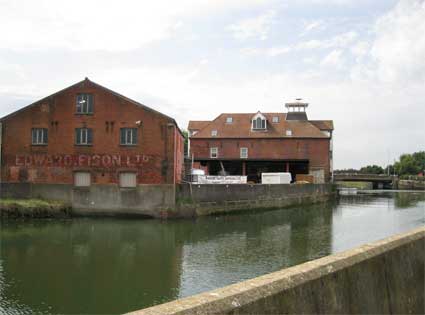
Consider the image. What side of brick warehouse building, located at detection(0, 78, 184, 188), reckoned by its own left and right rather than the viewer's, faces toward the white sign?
left

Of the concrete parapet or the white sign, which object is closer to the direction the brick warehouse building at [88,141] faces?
the concrete parapet

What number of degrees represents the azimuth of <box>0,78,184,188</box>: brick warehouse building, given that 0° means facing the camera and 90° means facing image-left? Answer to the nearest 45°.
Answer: approximately 0°

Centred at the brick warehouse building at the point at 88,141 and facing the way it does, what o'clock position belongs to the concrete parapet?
The concrete parapet is roughly at 12 o'clock from the brick warehouse building.
